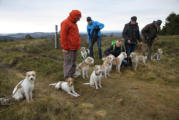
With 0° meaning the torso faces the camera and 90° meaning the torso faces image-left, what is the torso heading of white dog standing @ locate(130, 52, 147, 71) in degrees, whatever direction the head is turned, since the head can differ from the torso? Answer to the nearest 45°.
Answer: approximately 45°

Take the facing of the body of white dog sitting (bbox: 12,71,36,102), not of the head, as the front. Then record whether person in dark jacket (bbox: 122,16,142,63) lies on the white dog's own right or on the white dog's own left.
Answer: on the white dog's own left

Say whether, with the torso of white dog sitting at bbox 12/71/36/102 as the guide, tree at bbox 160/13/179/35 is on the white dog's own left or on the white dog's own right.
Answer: on the white dog's own left

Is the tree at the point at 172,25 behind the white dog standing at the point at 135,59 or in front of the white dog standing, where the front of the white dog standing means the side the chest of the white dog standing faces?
behind

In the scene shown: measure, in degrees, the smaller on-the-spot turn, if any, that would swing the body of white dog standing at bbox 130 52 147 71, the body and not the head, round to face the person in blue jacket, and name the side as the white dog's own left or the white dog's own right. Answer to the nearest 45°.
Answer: approximately 45° to the white dog's own right

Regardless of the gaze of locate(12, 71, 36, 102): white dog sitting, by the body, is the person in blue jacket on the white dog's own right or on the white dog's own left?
on the white dog's own left
